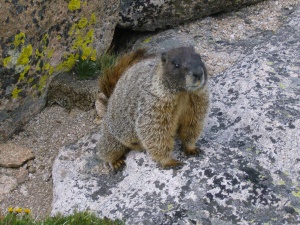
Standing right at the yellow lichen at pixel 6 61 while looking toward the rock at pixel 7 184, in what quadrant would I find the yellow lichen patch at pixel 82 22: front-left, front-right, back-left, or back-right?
back-left

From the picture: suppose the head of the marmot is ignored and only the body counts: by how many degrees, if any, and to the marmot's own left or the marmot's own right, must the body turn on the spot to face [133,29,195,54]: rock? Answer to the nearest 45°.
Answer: approximately 135° to the marmot's own left

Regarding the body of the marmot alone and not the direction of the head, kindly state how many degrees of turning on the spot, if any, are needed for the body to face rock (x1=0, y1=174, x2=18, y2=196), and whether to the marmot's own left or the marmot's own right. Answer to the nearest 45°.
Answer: approximately 135° to the marmot's own right

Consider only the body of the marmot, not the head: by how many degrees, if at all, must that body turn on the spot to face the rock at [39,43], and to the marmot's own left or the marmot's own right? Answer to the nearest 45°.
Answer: approximately 180°

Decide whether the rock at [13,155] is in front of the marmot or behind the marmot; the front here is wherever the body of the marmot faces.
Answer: behind

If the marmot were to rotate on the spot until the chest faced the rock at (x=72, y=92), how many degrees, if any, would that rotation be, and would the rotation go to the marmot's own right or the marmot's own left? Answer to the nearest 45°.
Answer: approximately 180°

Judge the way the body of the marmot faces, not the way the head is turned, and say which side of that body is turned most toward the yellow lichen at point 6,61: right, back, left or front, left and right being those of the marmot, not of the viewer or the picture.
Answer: back

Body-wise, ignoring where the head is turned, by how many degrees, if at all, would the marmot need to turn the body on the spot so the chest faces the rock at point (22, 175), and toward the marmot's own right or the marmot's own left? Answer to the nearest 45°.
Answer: approximately 135° to the marmot's own right
